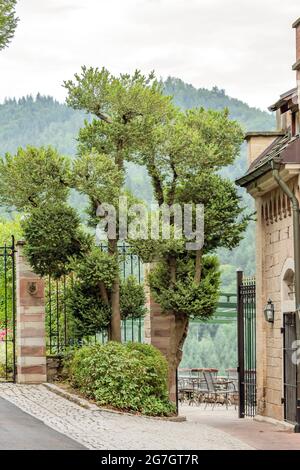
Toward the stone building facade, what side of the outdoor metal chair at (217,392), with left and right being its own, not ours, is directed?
right

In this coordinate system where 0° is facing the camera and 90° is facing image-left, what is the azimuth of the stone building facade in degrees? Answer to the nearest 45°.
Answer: approximately 45°

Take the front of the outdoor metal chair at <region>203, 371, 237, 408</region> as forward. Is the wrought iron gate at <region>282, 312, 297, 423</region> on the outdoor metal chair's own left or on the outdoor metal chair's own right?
on the outdoor metal chair's own right

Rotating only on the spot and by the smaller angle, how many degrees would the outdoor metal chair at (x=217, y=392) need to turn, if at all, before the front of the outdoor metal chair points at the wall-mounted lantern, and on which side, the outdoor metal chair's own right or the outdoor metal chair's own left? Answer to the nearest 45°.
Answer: approximately 90° to the outdoor metal chair's own right

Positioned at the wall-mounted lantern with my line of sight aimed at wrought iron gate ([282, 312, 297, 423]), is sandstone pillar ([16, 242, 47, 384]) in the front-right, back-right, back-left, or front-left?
back-right

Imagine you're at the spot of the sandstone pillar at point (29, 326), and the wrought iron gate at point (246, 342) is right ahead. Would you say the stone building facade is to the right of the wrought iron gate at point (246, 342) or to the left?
right
